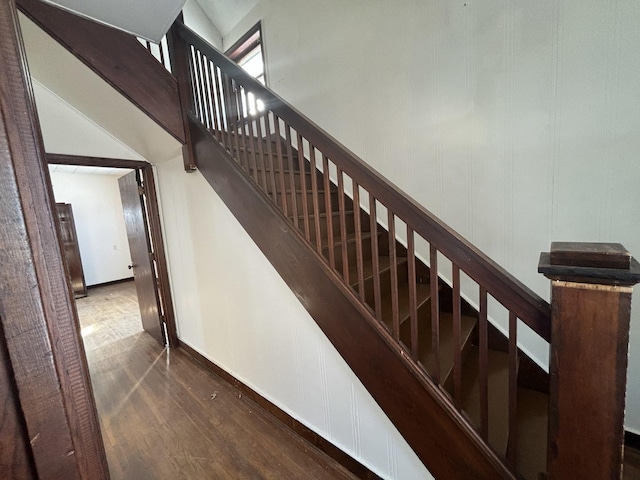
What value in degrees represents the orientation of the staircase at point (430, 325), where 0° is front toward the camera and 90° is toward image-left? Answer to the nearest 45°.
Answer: approximately 315°
